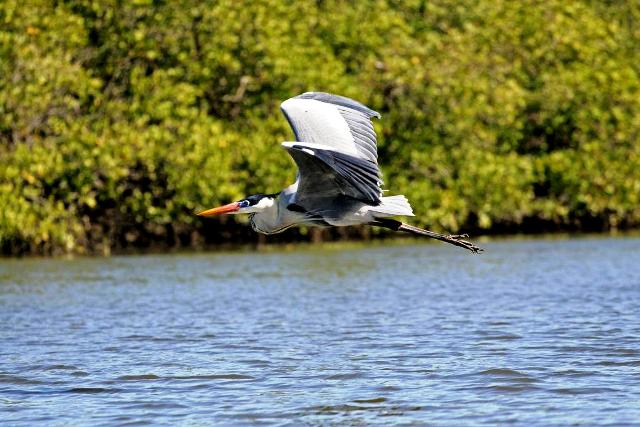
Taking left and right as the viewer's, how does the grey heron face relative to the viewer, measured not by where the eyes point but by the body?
facing to the left of the viewer
